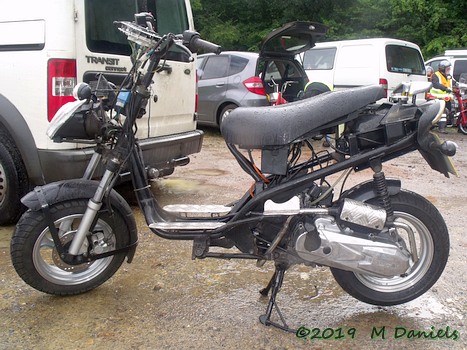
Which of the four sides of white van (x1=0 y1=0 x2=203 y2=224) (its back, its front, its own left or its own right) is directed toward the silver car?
right

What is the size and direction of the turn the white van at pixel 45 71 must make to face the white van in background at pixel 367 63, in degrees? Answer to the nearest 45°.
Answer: approximately 90° to its right

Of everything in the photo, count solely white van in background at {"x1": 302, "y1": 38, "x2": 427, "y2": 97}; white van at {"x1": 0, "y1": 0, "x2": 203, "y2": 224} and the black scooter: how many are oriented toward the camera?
0

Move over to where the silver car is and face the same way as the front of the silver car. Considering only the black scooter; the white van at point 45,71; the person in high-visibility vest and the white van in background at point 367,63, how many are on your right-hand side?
2

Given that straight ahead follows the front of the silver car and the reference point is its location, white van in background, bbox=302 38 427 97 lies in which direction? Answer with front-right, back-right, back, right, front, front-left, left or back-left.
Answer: right

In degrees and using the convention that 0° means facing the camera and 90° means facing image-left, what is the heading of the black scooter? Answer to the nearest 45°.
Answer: approximately 90°

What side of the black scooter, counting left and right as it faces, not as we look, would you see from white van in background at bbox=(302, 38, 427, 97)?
right

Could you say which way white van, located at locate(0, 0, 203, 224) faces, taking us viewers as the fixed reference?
facing away from the viewer and to the left of the viewer

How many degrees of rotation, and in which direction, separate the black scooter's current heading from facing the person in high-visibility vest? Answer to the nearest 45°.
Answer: approximately 135° to its right

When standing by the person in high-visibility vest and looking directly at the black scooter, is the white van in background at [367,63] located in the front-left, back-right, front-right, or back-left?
front-right
